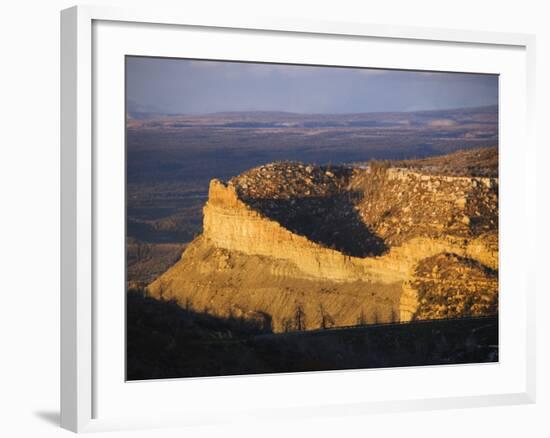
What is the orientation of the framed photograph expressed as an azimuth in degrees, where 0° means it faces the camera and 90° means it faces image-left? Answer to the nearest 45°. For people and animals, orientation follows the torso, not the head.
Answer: approximately 315°
